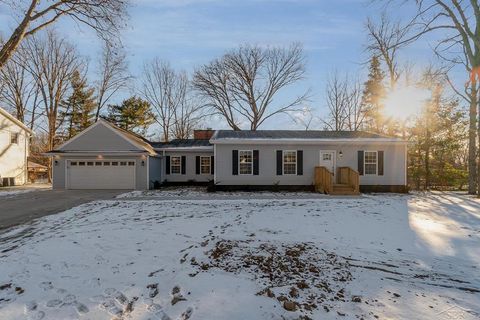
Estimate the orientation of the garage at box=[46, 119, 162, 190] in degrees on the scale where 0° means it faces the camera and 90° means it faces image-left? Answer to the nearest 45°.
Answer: approximately 0°

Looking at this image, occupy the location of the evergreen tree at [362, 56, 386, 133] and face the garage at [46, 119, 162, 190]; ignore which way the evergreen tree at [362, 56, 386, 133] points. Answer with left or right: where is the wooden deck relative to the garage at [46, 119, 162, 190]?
left

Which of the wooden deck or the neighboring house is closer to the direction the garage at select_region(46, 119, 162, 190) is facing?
the wooden deck

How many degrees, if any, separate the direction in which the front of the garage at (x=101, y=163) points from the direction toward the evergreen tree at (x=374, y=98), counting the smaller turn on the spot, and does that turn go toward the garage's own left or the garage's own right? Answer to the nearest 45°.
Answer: approximately 90° to the garage's own left

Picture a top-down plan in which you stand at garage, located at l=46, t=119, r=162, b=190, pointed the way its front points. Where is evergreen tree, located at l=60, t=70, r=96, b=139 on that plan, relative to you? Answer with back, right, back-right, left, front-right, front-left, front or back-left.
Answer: back

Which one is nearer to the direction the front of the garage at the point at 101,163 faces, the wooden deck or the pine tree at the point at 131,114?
the wooden deck

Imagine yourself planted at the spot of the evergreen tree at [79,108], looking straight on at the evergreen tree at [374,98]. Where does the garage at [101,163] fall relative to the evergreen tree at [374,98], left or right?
right

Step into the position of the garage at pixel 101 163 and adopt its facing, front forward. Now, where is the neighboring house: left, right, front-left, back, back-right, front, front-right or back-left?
back-right

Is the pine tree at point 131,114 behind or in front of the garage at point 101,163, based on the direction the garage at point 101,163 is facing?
behind

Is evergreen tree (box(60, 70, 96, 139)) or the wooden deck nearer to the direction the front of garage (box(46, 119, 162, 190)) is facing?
the wooden deck
